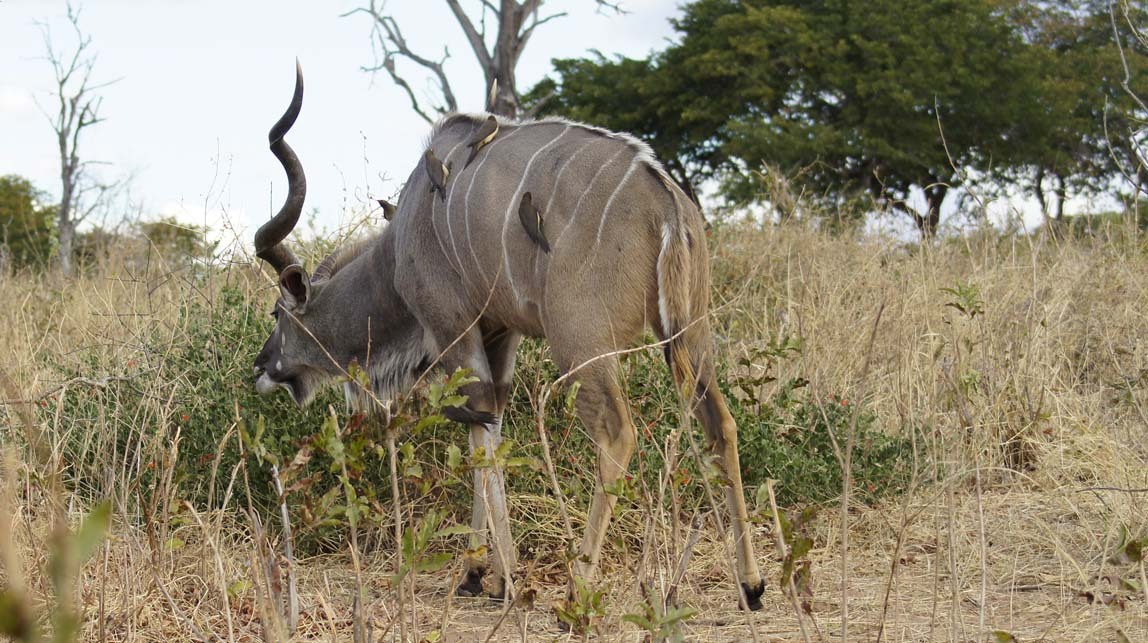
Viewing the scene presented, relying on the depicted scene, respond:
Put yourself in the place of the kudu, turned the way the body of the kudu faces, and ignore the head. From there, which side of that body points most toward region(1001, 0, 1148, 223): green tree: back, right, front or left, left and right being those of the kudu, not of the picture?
right

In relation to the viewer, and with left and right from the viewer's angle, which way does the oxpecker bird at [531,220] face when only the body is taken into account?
facing away from the viewer and to the left of the viewer

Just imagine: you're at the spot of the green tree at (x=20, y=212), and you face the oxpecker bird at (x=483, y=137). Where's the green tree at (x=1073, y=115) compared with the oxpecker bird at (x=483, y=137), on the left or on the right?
left

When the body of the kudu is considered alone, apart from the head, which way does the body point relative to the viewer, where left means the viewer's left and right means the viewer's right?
facing away from the viewer and to the left of the viewer
